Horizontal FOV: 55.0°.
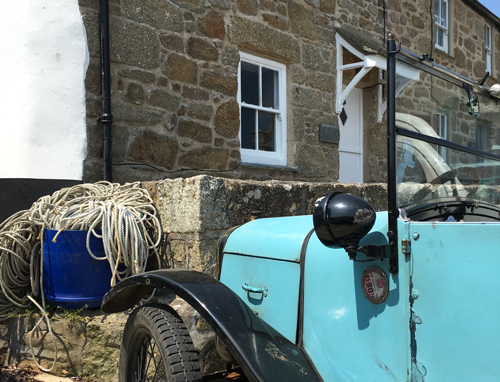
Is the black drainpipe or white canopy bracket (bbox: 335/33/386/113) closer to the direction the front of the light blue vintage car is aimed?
the black drainpipe

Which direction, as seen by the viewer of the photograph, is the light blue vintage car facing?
facing away from the viewer and to the left of the viewer

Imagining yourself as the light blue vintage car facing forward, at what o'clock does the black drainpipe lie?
The black drainpipe is roughly at 12 o'clock from the light blue vintage car.

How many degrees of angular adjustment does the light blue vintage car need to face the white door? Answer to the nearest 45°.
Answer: approximately 45° to its right

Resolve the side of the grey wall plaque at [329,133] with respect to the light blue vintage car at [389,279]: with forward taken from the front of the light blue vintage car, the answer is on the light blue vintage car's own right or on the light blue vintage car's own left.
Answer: on the light blue vintage car's own right

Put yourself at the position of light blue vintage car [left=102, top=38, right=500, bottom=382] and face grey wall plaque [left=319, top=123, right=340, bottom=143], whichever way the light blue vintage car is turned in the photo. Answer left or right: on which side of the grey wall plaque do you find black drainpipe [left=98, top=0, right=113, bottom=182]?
left
